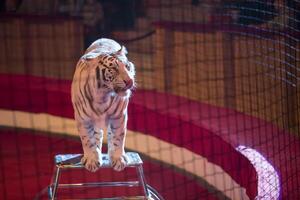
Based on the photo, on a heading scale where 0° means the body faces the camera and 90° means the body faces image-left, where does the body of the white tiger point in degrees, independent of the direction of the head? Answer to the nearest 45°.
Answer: approximately 0°
